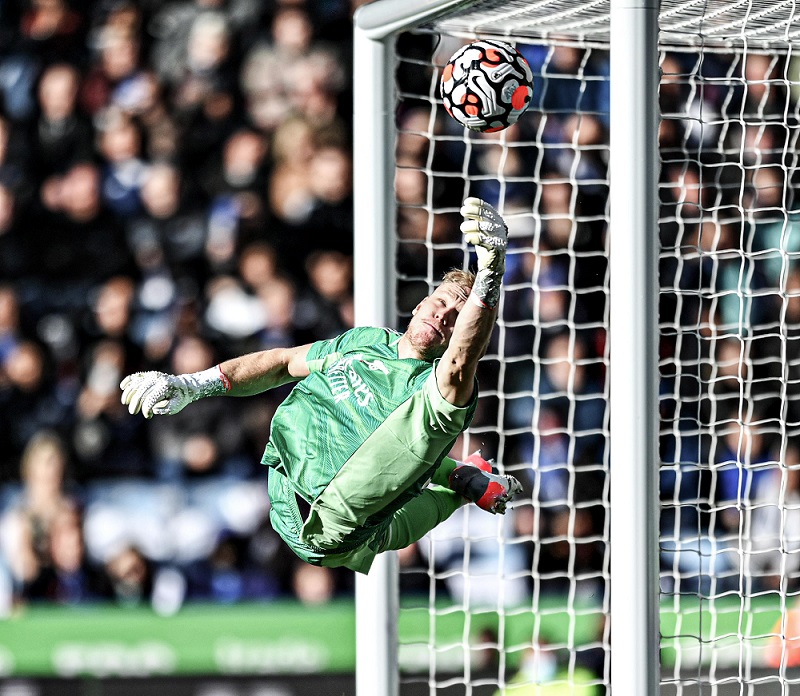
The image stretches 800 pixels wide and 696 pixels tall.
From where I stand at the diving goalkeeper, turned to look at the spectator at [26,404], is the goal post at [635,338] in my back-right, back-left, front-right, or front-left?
back-right

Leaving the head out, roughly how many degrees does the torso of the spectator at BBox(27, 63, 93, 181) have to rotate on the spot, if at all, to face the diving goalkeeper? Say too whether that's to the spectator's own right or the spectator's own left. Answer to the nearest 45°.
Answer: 0° — they already face them

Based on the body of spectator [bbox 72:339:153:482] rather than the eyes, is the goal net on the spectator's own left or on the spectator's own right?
on the spectator's own left

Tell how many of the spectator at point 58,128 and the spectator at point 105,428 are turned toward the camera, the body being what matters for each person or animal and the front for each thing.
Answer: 2

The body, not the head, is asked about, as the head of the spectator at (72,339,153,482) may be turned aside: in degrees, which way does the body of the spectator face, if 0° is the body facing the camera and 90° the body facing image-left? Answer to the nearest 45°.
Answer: approximately 0°
